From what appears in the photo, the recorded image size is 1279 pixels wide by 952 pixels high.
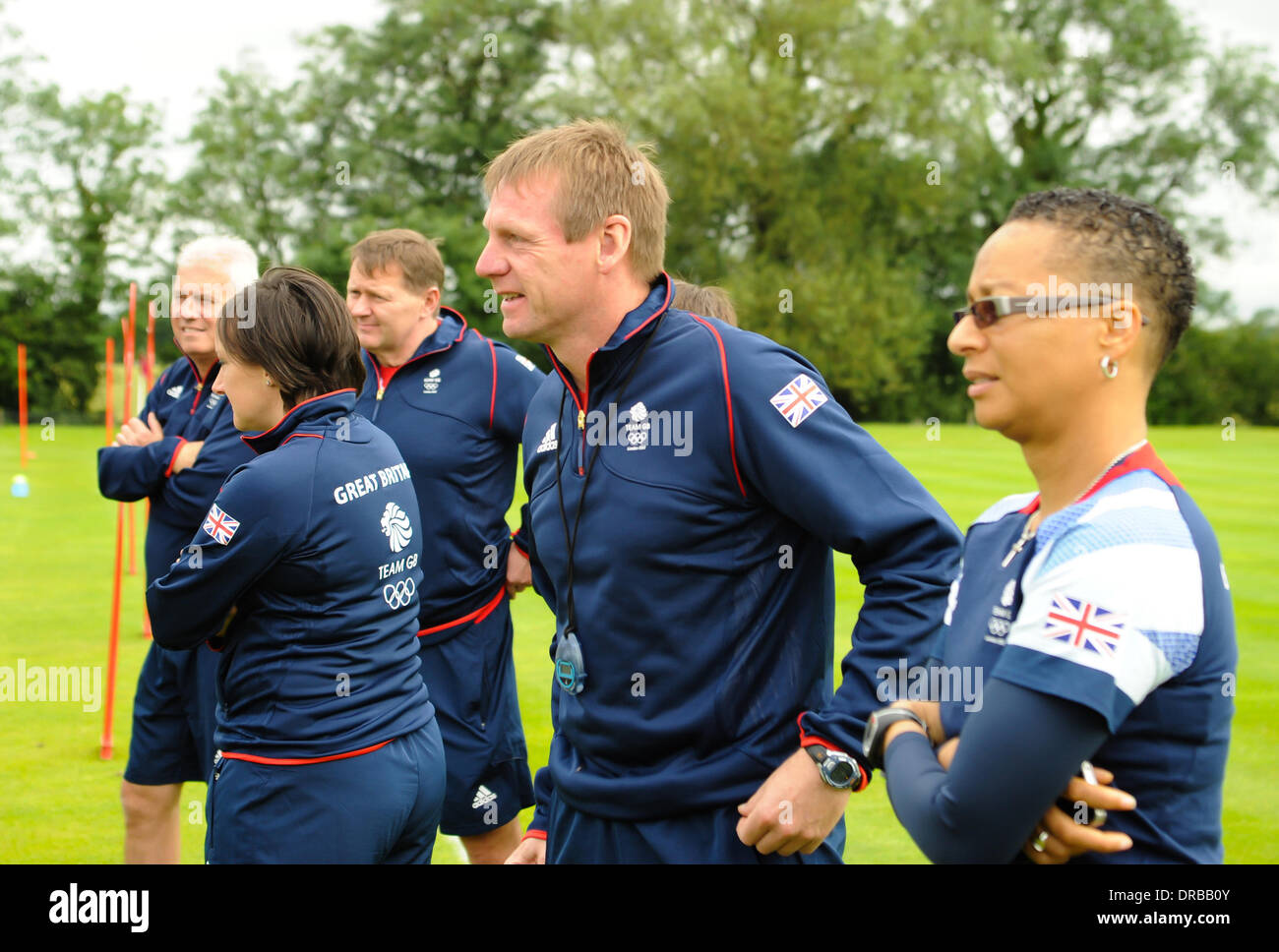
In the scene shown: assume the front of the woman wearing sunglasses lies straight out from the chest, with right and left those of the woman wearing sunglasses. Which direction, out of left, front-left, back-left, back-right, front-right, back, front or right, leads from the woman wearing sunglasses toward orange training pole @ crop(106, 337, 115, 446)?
front-right

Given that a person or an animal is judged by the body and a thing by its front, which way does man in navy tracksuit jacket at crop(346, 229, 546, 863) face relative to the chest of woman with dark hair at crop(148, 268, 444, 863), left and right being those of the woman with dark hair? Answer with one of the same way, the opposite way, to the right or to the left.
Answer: to the left

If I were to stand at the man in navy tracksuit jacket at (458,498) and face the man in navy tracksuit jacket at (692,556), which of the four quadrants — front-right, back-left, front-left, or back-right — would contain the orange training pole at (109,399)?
back-right

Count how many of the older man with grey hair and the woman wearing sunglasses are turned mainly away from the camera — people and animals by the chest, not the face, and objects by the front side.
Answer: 0

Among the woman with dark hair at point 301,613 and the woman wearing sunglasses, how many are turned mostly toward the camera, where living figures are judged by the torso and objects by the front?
0

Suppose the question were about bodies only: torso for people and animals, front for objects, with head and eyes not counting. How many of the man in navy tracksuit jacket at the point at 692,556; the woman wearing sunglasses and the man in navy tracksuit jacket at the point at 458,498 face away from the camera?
0

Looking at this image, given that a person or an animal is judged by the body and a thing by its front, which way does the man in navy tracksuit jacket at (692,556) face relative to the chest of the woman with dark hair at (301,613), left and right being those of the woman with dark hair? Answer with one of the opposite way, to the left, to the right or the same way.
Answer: to the left

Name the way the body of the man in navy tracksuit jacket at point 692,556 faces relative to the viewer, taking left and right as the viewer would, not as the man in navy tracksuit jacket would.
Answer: facing the viewer and to the left of the viewer

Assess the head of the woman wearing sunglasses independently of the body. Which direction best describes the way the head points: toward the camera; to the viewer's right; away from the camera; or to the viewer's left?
to the viewer's left

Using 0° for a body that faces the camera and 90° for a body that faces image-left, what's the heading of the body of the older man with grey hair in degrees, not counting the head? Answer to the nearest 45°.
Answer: approximately 45°

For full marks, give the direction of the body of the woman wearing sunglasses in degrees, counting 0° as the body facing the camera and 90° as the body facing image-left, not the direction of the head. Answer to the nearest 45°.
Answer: approximately 90°

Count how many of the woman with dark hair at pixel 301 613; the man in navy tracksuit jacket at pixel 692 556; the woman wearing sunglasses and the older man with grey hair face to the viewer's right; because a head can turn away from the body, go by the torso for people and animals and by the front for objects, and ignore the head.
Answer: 0

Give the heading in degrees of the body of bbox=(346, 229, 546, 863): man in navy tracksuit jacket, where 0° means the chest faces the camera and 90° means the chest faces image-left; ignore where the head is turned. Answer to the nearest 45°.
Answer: approximately 45°

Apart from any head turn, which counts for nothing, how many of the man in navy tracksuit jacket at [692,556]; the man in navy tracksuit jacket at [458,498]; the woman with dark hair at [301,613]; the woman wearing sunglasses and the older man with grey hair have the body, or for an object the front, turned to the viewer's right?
0

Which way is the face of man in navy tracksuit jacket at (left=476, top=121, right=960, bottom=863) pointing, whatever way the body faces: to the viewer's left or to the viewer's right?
to the viewer's left

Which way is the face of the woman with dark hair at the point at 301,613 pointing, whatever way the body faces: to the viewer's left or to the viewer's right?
to the viewer's left

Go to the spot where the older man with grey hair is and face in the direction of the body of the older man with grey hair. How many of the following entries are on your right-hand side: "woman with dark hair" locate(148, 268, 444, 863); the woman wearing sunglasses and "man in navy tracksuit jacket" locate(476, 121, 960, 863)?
0

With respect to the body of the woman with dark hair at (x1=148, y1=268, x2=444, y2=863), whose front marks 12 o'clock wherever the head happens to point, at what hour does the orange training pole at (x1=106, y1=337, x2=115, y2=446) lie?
The orange training pole is roughly at 1 o'clock from the woman with dark hair.

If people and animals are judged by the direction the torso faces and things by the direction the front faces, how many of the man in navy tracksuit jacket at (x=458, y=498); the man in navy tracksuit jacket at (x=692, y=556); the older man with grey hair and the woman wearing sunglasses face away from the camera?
0
